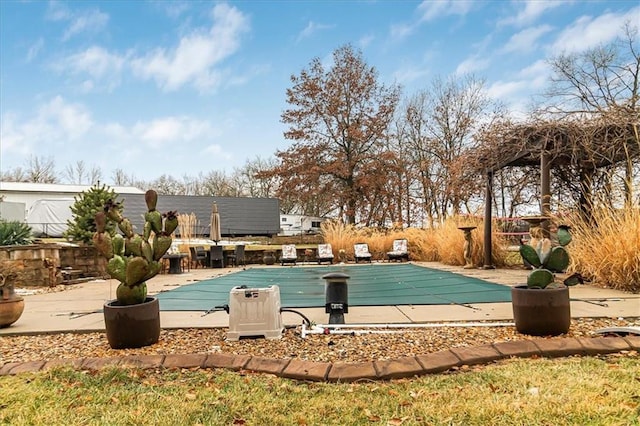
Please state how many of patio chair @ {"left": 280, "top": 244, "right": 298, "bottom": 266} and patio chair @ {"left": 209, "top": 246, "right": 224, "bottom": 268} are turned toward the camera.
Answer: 1

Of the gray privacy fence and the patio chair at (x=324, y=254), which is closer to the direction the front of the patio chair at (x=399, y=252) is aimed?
the patio chair

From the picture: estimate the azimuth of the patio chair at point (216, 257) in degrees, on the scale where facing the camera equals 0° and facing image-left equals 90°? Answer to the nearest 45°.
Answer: approximately 180°

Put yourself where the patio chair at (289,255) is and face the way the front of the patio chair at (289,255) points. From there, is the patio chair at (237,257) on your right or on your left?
on your right

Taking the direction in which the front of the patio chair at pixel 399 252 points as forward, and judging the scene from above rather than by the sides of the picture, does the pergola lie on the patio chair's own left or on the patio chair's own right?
on the patio chair's own left

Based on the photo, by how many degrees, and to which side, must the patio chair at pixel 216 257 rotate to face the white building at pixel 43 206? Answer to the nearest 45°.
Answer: approximately 45° to its left

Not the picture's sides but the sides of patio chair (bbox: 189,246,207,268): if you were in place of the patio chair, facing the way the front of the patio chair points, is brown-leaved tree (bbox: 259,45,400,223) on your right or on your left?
on your left

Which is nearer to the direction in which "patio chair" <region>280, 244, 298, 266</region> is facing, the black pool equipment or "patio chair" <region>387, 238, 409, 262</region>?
the black pool equipment

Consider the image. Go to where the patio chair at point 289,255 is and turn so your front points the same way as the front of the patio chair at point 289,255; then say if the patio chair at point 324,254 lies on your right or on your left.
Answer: on your left

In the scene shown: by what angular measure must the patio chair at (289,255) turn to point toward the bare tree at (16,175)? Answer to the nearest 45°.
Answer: approximately 135° to its right
